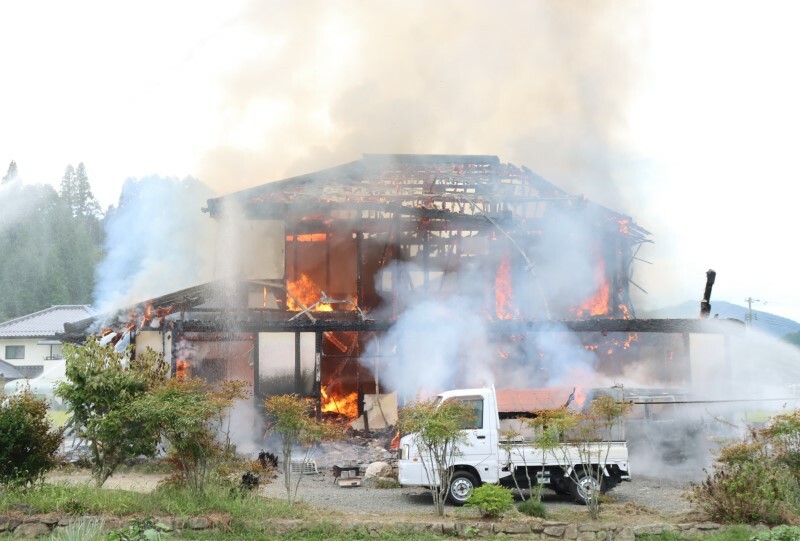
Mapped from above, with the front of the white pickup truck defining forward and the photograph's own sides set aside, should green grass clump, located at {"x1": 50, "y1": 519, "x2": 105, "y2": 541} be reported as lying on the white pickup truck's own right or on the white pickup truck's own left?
on the white pickup truck's own left

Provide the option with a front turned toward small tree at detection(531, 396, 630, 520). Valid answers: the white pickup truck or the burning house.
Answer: the burning house

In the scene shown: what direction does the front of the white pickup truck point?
to the viewer's left

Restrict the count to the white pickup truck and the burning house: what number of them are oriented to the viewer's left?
1

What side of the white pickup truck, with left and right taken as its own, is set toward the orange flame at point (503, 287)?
right

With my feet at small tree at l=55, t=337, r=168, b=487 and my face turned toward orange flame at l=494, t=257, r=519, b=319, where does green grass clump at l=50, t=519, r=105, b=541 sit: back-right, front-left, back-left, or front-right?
back-right

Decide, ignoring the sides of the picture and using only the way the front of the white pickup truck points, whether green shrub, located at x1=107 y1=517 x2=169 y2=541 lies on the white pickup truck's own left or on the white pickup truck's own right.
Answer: on the white pickup truck's own left

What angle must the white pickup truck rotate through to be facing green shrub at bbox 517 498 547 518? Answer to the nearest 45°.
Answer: approximately 90° to its left

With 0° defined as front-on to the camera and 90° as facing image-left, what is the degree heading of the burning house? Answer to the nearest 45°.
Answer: approximately 0°

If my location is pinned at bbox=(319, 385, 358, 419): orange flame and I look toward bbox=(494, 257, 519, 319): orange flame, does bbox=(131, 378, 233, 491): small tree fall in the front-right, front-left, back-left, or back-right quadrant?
back-right

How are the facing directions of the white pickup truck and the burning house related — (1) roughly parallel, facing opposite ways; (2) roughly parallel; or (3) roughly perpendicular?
roughly perpendicular

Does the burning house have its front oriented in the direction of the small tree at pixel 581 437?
yes

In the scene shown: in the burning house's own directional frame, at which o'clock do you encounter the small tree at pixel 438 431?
The small tree is roughly at 12 o'clock from the burning house.
